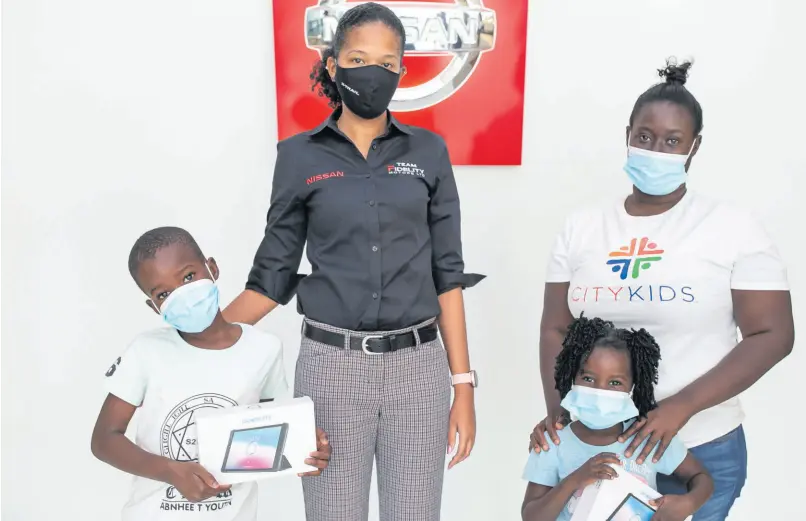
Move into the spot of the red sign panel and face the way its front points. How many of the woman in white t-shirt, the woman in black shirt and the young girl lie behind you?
0

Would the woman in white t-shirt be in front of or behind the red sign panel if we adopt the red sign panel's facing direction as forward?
in front

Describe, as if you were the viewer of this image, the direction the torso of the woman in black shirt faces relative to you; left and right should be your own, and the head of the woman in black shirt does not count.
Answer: facing the viewer

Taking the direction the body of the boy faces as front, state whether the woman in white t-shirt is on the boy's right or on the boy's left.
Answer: on the boy's left

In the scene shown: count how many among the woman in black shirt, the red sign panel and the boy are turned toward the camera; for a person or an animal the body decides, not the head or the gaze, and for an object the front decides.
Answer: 3

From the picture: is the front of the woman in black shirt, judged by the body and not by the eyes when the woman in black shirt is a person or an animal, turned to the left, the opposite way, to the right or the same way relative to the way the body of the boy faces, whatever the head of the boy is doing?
the same way

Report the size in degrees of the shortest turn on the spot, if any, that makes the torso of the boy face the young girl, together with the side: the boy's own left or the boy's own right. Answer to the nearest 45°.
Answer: approximately 90° to the boy's own left

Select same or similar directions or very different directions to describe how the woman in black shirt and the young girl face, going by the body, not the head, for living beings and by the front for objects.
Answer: same or similar directions

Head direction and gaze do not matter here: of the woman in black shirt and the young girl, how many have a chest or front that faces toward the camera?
2

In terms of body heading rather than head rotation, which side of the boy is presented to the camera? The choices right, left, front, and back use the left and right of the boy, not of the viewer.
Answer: front

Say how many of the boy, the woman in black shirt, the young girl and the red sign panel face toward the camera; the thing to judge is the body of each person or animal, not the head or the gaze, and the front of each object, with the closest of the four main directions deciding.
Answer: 4

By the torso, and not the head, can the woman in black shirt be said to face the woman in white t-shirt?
no

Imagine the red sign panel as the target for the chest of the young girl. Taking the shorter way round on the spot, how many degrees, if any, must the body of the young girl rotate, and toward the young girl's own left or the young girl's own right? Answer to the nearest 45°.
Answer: approximately 135° to the young girl's own right

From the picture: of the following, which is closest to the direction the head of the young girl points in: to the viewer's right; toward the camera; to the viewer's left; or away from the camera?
toward the camera

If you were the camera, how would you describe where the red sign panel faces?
facing the viewer

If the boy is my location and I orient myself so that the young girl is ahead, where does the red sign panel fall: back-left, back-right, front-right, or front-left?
front-left

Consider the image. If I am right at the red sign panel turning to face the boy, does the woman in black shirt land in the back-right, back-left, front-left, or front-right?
front-left

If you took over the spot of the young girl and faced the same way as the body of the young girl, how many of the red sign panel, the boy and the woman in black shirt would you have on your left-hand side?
0

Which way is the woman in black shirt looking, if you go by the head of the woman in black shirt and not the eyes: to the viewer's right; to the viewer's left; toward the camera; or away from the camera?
toward the camera
